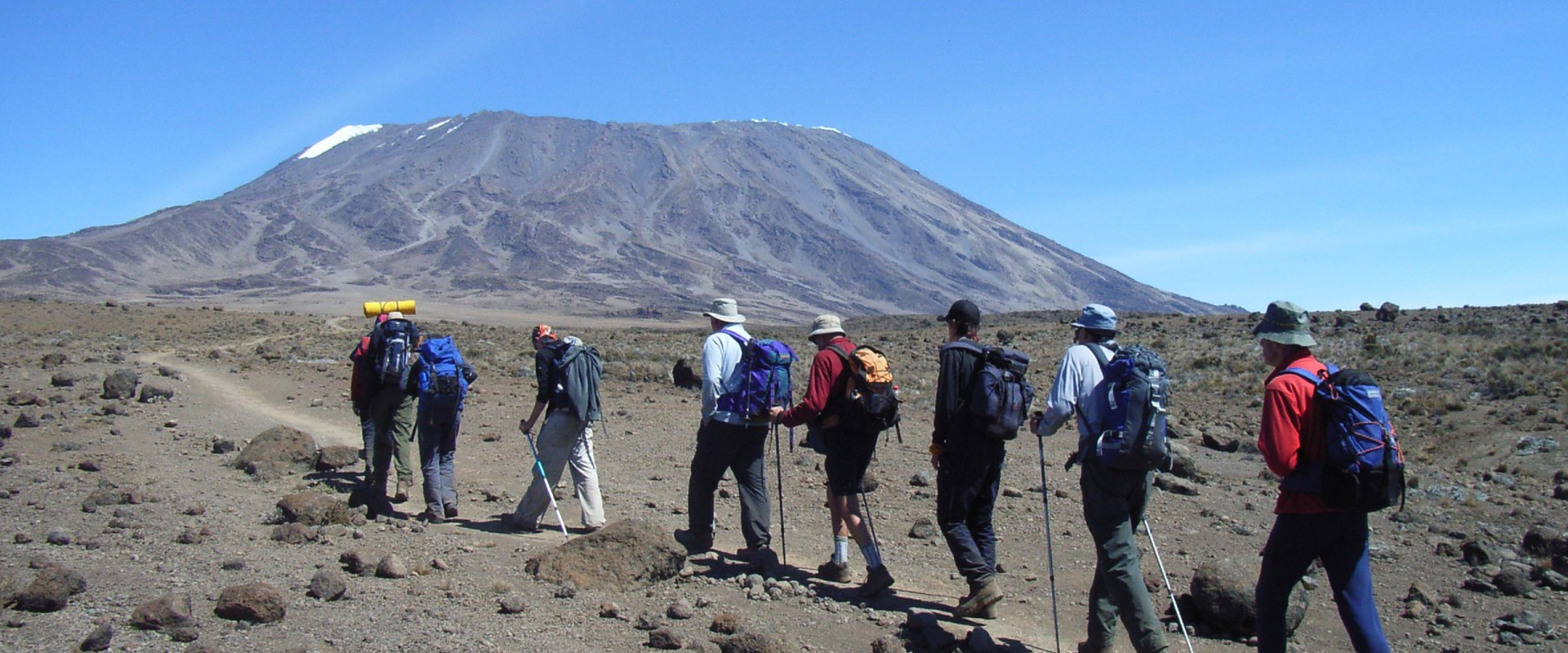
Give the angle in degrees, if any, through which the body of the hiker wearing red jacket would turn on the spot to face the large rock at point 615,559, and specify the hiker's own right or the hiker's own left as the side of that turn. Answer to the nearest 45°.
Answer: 0° — they already face it

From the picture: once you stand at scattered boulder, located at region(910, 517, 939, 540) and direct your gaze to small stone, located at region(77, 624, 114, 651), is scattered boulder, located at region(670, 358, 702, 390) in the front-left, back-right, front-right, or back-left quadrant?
back-right

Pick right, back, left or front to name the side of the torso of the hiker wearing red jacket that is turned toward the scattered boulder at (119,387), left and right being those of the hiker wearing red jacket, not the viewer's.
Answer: front

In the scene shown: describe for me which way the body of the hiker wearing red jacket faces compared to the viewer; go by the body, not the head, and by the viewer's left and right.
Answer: facing to the left of the viewer

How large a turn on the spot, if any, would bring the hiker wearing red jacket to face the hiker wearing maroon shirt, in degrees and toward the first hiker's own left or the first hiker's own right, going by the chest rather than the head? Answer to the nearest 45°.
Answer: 0° — they already face them

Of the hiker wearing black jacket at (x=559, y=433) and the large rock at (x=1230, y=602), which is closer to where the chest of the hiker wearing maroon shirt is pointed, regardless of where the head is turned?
the hiker wearing black jacket

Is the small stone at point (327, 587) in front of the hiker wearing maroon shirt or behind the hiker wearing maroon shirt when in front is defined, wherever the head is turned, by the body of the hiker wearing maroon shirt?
in front
